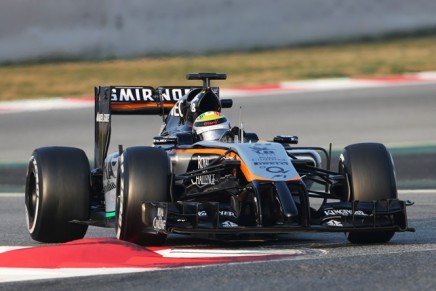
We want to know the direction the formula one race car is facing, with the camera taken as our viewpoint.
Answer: facing the viewer
